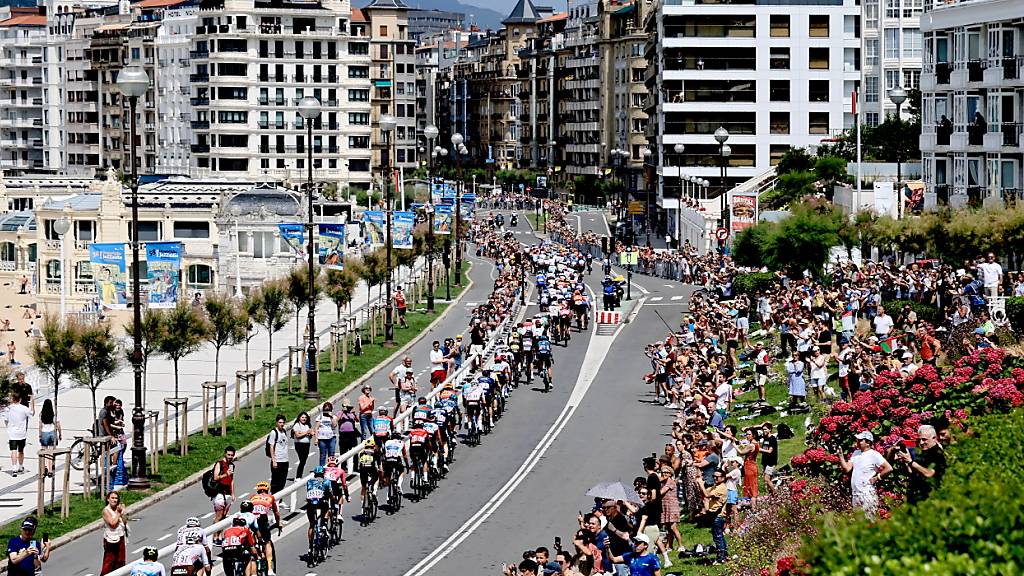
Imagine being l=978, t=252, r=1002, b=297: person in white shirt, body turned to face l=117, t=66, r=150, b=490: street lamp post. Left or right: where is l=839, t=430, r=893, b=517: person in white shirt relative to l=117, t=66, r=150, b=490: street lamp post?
left

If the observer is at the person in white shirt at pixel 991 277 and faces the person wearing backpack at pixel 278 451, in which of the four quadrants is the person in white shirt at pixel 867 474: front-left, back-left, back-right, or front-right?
front-left

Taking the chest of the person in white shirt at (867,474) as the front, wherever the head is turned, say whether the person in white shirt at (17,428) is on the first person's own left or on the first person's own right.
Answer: on the first person's own right

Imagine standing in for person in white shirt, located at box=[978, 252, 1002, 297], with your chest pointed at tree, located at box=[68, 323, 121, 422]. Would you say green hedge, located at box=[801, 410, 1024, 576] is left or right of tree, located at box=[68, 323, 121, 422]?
left

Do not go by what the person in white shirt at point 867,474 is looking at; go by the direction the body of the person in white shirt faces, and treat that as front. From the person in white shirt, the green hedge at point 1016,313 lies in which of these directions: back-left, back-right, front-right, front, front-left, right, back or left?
back-right

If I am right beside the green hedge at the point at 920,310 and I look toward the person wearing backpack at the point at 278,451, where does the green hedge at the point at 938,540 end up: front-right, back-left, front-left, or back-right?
front-left

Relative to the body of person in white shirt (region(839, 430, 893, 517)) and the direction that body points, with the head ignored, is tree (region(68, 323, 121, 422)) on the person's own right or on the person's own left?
on the person's own right
